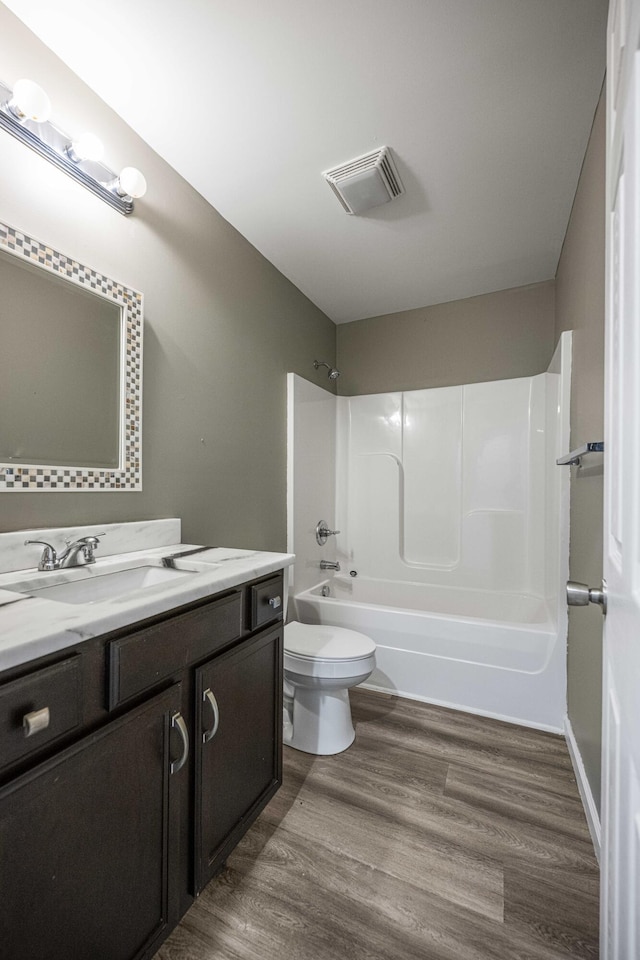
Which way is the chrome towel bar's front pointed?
to the viewer's left

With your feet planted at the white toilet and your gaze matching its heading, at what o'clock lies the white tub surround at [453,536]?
The white tub surround is roughly at 9 o'clock from the white toilet.

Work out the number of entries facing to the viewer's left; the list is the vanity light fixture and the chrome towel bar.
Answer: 1

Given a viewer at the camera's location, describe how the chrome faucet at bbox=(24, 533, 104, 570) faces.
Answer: facing the viewer and to the right of the viewer

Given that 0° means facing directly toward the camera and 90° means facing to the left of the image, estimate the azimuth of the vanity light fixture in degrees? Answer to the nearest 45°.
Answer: approximately 315°

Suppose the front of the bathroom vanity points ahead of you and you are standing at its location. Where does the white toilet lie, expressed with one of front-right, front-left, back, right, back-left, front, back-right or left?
left

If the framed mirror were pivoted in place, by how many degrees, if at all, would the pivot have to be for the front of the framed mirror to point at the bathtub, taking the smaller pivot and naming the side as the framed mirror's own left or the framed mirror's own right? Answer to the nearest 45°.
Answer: approximately 45° to the framed mirror's own left
